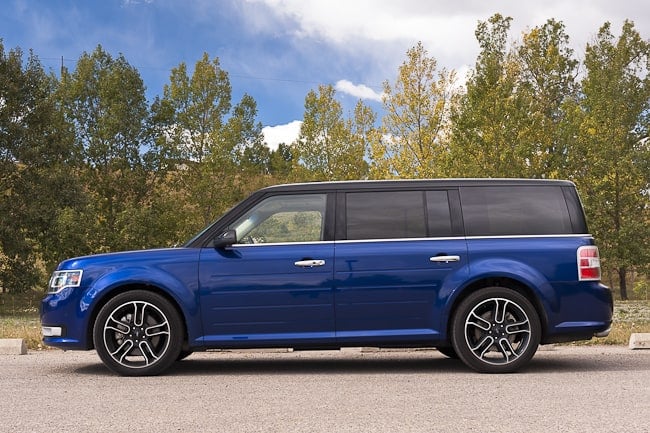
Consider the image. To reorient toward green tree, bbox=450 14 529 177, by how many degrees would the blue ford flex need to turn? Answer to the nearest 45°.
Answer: approximately 90° to its right

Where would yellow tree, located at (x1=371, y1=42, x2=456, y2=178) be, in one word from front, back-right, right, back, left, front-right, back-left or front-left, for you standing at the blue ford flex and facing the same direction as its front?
right

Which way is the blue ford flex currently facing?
to the viewer's left

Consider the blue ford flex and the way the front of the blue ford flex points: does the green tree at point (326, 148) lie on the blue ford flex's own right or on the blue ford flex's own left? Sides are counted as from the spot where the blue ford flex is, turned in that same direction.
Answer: on the blue ford flex's own right

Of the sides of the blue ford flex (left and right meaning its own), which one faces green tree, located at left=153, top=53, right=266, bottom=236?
right

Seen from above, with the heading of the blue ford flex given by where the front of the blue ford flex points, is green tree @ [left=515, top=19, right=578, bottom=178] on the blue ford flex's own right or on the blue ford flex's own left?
on the blue ford flex's own right

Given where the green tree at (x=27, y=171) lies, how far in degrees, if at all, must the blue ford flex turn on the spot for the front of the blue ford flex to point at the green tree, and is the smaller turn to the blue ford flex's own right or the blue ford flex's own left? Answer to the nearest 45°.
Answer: approximately 45° to the blue ford flex's own right
